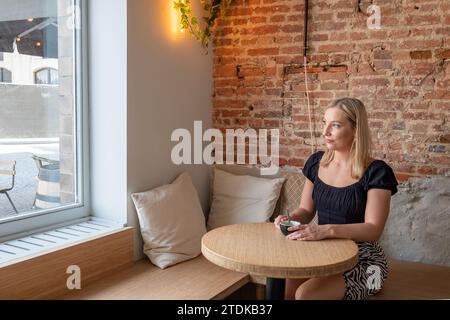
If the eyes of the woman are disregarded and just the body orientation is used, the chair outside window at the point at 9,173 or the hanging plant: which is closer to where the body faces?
the chair outside window

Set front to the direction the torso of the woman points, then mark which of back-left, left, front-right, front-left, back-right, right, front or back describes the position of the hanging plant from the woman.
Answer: right

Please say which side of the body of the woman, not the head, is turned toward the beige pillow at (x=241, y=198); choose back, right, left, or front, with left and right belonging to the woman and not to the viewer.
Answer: right

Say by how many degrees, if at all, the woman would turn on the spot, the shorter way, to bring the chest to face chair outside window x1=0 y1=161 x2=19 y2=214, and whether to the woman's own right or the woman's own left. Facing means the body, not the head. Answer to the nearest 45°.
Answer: approximately 45° to the woman's own right

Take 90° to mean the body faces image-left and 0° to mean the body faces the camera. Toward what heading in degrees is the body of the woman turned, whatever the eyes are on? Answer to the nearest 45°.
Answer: approximately 45°
